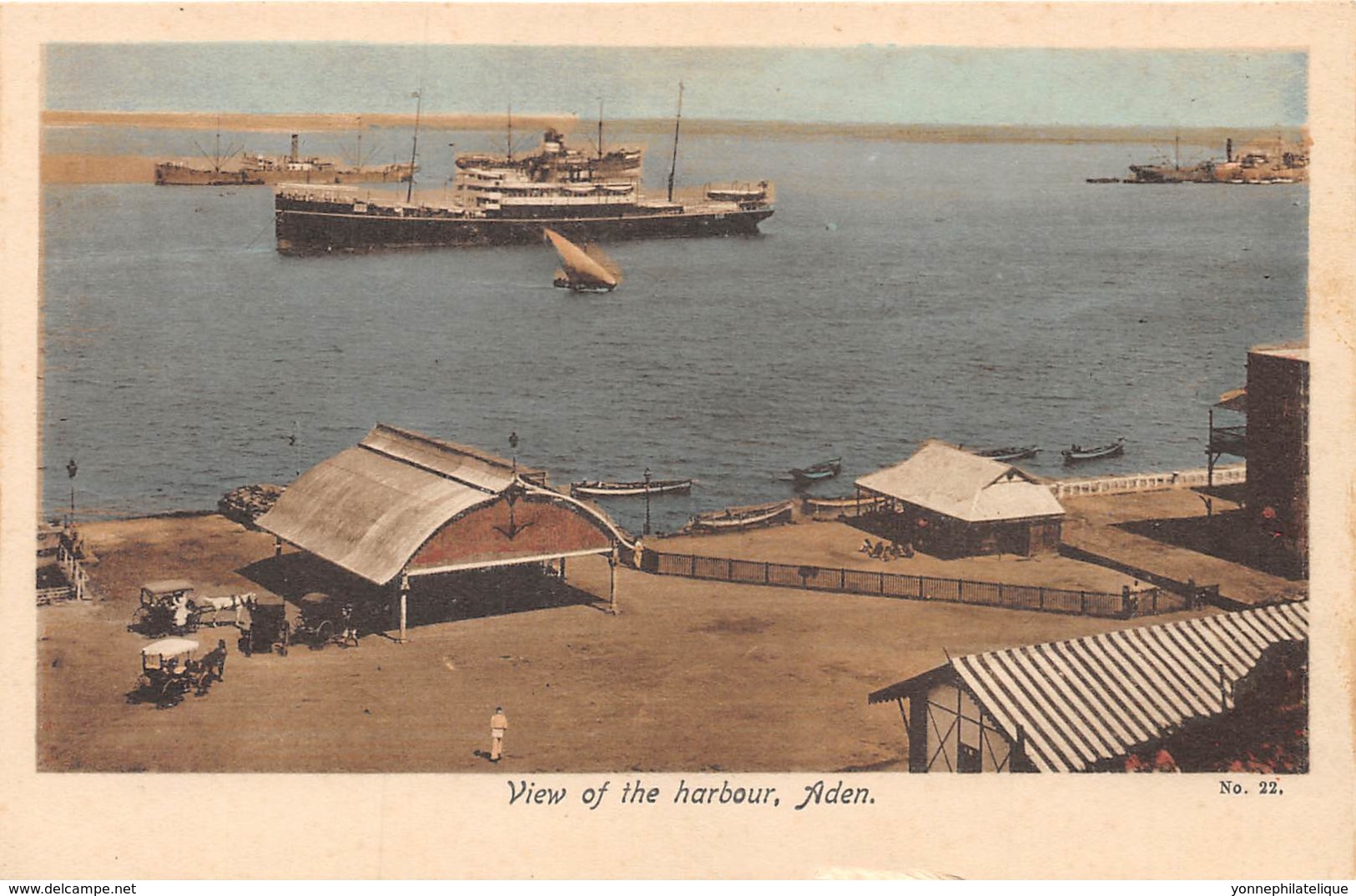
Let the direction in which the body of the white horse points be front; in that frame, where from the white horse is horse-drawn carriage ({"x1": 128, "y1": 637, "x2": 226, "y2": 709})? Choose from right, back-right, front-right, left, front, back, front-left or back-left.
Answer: right

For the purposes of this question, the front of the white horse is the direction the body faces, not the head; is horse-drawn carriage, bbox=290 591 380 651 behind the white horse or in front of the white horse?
in front

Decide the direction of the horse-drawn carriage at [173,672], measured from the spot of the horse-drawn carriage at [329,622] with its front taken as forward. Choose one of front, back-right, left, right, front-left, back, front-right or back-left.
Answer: back-right

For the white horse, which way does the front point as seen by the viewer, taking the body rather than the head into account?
to the viewer's right

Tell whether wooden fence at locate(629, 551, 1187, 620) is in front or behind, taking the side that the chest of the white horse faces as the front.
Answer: in front

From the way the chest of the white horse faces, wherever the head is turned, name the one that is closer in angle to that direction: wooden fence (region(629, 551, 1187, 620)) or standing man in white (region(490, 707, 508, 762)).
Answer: the wooden fence

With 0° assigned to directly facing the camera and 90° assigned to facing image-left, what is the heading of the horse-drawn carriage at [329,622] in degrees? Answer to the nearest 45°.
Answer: approximately 270°
